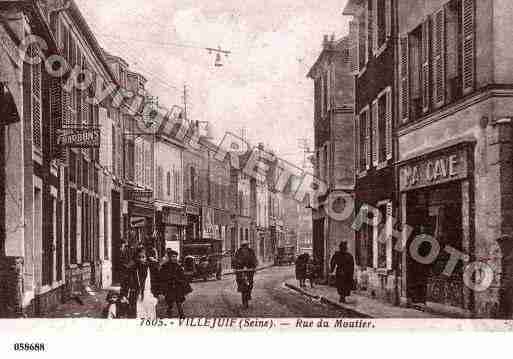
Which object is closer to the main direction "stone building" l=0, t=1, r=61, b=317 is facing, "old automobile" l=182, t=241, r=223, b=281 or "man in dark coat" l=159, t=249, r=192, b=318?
the man in dark coat

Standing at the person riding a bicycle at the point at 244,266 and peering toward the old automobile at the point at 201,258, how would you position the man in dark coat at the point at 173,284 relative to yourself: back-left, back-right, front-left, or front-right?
back-left

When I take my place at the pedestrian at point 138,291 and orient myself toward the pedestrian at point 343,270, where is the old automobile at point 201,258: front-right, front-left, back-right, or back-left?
front-left

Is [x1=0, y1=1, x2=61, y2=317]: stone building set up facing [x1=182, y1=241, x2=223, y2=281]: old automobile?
no

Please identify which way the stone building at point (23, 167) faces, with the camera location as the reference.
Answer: facing to the right of the viewer
